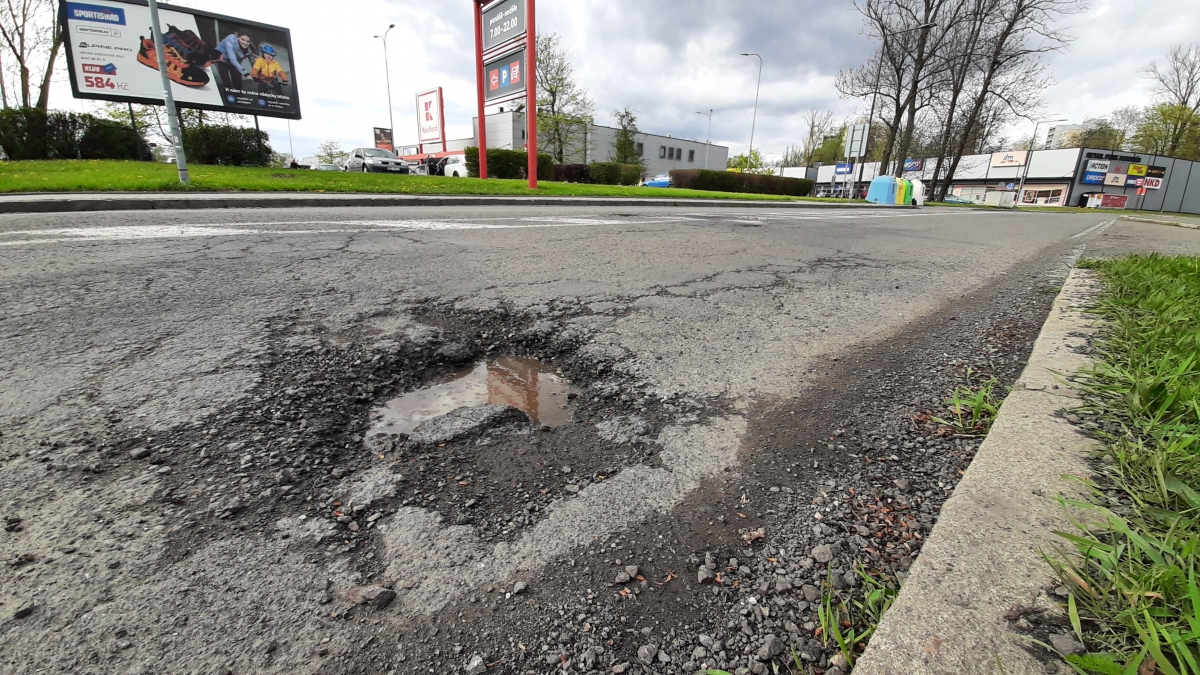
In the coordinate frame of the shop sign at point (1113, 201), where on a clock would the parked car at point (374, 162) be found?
The parked car is roughly at 1 o'clock from the shop sign.

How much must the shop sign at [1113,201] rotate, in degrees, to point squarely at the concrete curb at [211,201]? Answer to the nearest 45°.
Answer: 0° — it already faces it

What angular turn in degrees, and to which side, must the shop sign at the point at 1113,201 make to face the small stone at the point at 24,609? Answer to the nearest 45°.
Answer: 0° — it already faces it

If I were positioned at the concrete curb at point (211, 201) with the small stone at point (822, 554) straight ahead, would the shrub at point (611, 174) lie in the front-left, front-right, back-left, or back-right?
back-left

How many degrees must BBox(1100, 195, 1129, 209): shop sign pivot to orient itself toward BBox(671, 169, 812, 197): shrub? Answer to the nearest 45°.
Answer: approximately 45° to its right

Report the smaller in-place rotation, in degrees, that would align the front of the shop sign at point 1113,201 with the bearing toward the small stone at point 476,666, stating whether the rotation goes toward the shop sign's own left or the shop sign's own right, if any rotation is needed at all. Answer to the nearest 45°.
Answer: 0° — it already faces it

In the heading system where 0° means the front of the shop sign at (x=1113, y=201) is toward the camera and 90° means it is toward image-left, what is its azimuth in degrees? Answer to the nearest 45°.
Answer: approximately 0°

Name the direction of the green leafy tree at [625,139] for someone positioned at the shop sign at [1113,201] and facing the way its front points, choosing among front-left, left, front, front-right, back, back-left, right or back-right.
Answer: front-right

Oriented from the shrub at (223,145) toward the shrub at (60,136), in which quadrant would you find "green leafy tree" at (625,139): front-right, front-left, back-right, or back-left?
back-right
